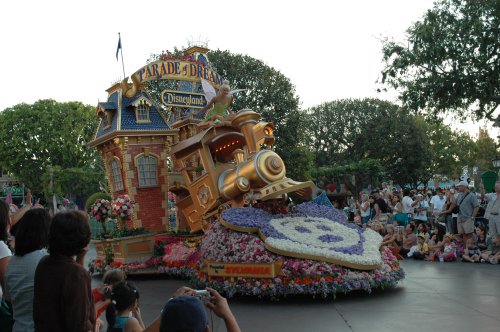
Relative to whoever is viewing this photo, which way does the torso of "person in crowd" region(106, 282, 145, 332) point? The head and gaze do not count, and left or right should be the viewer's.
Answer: facing away from the viewer and to the right of the viewer

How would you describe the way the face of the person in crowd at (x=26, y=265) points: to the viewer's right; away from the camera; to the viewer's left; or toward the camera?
away from the camera

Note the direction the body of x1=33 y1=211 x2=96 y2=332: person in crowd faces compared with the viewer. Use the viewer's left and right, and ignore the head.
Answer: facing away from the viewer and to the right of the viewer

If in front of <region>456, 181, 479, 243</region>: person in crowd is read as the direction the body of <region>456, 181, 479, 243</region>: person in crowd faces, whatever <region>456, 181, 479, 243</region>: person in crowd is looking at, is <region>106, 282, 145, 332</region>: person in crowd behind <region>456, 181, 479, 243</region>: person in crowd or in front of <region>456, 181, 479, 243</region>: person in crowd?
in front

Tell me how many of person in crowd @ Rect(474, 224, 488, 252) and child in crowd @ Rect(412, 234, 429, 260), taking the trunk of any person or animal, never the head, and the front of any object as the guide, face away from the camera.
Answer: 0

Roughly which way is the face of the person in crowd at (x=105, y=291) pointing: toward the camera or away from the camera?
away from the camera

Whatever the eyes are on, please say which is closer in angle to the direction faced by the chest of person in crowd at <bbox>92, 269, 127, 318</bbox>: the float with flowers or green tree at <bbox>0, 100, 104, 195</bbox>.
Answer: the float with flowers

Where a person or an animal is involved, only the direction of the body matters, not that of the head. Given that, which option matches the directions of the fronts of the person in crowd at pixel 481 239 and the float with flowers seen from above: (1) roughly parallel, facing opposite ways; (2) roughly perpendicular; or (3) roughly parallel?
roughly perpendicular

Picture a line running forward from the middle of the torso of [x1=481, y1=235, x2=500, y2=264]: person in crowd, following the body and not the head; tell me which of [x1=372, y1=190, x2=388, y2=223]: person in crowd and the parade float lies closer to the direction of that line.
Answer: the parade float

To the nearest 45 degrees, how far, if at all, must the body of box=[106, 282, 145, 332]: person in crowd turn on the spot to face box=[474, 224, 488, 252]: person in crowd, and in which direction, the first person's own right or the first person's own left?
0° — they already face them

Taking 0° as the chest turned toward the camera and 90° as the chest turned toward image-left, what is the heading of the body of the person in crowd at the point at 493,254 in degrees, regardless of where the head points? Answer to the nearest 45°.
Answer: approximately 45°
